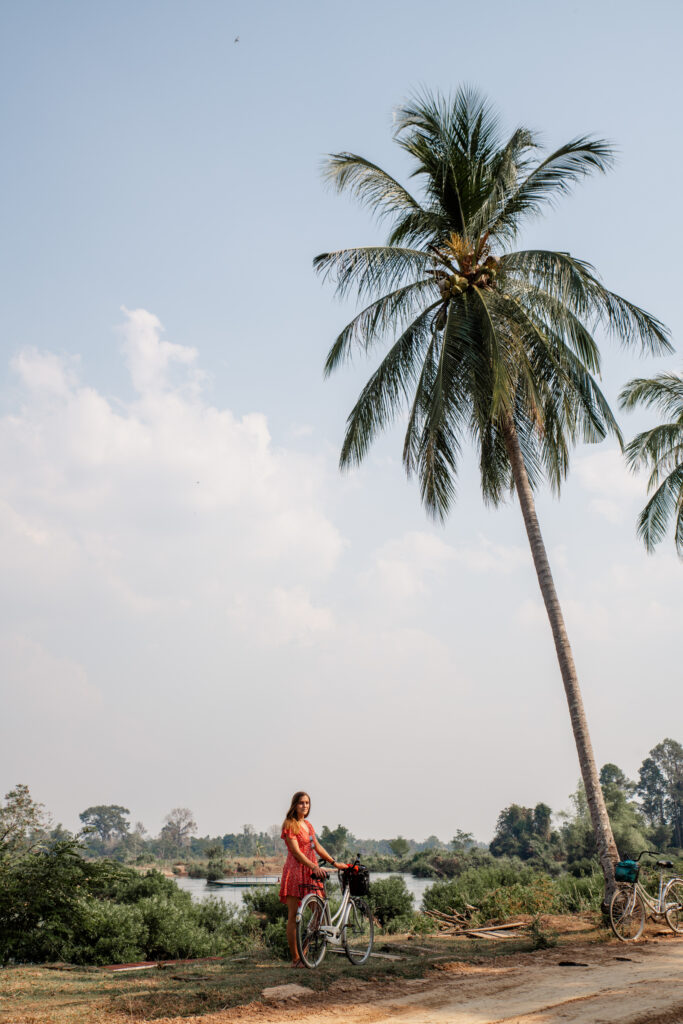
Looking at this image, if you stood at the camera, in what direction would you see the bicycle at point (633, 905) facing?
facing the viewer and to the left of the viewer

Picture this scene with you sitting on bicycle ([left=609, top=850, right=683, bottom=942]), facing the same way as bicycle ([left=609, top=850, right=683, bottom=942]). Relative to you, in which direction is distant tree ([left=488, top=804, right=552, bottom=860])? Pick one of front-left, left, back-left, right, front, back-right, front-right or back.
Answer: back-right

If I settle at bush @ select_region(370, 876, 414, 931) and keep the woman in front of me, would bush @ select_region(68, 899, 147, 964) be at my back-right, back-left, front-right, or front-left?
front-right

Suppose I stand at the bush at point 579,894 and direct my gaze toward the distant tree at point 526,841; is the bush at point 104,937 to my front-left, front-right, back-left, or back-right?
back-left

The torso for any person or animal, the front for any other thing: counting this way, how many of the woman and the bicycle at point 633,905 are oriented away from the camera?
0

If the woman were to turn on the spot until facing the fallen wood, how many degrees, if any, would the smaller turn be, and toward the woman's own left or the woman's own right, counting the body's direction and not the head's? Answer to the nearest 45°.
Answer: approximately 90° to the woman's own left

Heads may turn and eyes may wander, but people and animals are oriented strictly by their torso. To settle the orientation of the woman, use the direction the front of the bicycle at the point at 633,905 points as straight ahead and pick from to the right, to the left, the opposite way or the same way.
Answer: to the left

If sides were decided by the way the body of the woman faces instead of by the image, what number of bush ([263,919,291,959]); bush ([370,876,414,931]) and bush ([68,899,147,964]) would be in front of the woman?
0

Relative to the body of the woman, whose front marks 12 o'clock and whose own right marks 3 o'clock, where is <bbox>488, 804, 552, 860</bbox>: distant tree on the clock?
The distant tree is roughly at 8 o'clock from the woman.

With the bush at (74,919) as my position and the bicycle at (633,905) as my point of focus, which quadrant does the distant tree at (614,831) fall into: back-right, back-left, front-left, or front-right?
front-left

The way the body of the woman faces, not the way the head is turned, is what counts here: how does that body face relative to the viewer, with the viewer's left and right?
facing the viewer and to the right of the viewer
